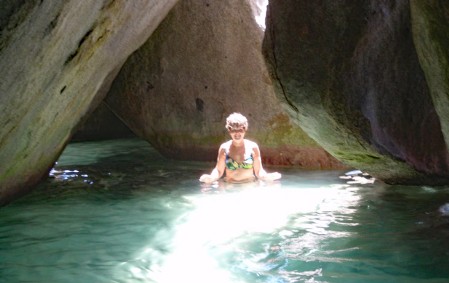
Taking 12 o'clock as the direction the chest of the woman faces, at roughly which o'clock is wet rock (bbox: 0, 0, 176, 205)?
The wet rock is roughly at 1 o'clock from the woman.

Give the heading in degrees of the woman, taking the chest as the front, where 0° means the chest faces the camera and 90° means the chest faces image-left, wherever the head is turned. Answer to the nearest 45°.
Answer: approximately 0°

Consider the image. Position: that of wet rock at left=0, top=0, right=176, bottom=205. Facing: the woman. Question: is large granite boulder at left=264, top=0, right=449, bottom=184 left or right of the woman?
right

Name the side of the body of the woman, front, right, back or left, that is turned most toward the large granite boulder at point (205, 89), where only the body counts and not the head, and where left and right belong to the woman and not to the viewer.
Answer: back

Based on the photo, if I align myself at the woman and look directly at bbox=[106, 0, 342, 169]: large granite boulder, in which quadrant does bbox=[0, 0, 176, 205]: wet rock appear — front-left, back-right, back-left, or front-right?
back-left

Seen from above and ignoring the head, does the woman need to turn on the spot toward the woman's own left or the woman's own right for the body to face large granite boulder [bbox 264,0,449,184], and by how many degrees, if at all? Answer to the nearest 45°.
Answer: approximately 45° to the woman's own left

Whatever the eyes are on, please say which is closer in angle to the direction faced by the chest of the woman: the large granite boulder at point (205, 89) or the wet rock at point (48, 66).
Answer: the wet rock
